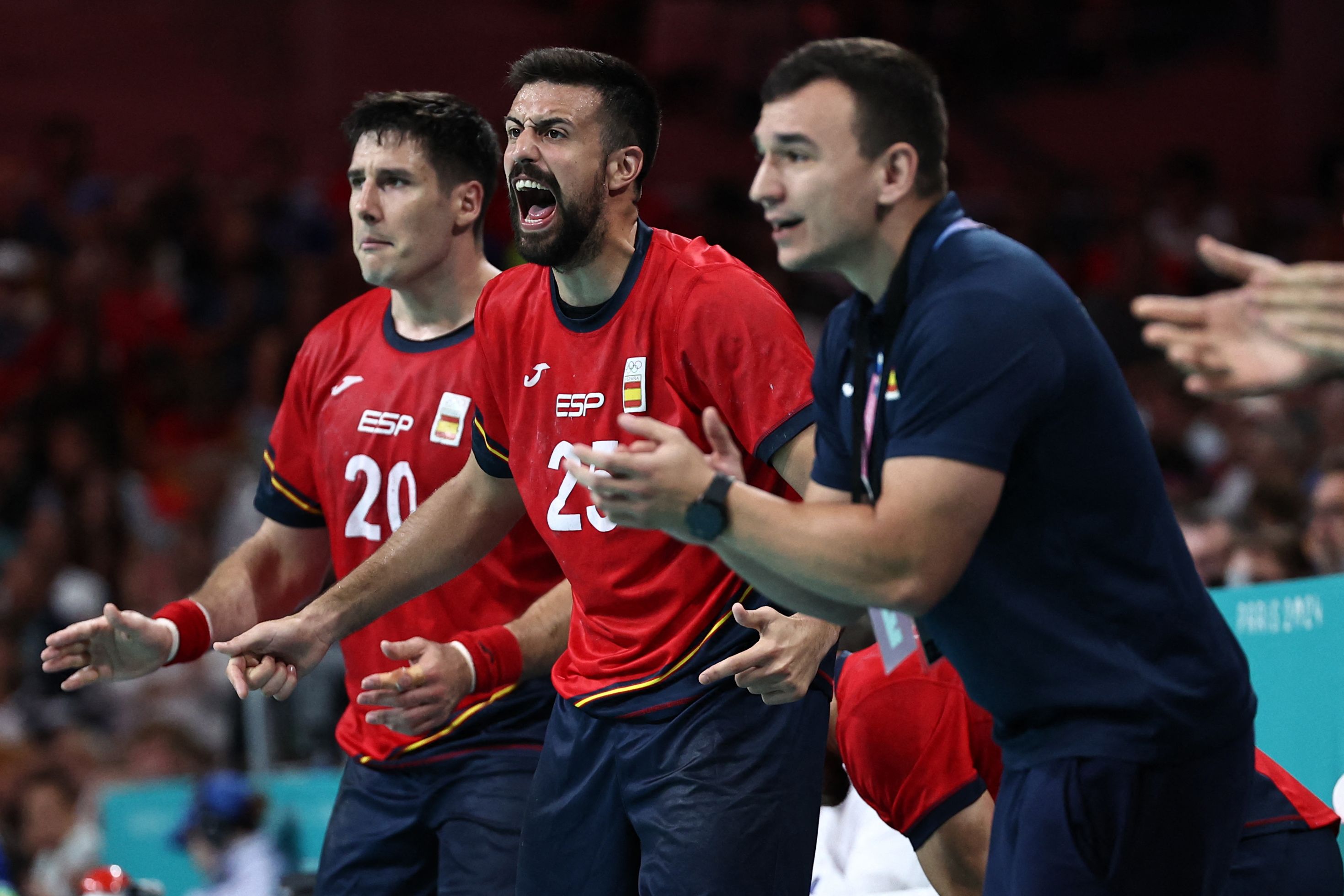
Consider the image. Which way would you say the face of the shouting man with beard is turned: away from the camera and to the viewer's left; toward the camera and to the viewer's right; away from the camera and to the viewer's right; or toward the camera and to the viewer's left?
toward the camera and to the viewer's left

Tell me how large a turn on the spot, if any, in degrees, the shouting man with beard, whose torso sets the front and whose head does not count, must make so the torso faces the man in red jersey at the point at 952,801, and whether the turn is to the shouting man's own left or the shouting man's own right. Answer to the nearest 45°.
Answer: approximately 135° to the shouting man's own left

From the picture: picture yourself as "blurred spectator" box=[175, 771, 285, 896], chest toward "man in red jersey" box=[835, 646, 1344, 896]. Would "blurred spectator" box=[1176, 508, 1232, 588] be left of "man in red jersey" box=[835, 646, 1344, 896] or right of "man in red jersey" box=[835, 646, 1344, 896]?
left

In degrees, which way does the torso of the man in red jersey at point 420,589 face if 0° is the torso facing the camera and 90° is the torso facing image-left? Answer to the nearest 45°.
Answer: approximately 45°

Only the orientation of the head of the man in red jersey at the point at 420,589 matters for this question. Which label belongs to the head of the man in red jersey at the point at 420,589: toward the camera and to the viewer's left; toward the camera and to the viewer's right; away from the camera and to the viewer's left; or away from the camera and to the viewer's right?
toward the camera and to the viewer's left

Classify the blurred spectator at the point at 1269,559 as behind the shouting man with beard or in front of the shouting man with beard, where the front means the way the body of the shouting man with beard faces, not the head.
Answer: behind

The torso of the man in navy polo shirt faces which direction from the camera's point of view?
to the viewer's left

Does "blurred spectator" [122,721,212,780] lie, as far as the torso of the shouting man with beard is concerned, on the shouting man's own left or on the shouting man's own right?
on the shouting man's own right
